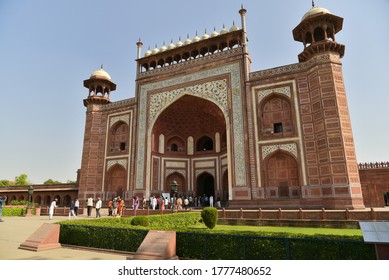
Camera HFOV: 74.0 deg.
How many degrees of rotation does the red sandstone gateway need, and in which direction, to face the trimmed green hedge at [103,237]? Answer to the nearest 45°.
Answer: approximately 45° to its left

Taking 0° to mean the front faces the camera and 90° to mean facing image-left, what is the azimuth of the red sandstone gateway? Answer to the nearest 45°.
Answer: approximately 45°

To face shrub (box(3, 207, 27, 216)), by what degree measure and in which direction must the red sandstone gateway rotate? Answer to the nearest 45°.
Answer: approximately 45° to its right

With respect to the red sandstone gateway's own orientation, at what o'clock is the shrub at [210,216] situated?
The shrub is roughly at 11 o'clock from the red sandstone gateway.

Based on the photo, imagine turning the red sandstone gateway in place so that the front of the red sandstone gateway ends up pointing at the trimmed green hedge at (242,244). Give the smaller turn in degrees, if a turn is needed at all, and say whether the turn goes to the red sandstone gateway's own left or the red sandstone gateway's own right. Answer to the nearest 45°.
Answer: approximately 45° to the red sandstone gateway's own left
